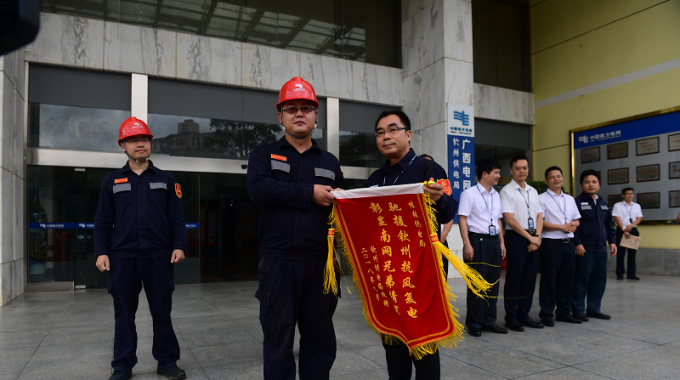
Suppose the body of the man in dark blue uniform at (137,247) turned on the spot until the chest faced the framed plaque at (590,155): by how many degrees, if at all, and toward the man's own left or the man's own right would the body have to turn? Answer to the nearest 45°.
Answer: approximately 90° to the man's own left

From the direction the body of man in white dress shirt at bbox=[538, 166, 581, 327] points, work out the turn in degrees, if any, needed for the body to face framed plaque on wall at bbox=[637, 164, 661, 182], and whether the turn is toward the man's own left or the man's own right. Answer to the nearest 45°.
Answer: approximately 135° to the man's own left

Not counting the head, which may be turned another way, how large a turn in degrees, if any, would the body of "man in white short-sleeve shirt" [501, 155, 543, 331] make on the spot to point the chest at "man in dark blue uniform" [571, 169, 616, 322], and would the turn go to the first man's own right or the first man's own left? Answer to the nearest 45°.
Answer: approximately 90° to the first man's own left

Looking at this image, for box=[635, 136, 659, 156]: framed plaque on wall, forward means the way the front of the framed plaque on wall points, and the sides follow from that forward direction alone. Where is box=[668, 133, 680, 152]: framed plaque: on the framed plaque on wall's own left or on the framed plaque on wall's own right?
on the framed plaque on wall's own left

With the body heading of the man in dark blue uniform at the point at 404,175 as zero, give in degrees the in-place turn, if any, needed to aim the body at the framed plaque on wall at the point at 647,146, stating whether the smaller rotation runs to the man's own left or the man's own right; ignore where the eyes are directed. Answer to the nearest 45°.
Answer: approximately 180°

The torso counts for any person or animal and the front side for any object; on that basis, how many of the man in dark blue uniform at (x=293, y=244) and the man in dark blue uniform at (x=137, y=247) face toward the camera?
2
